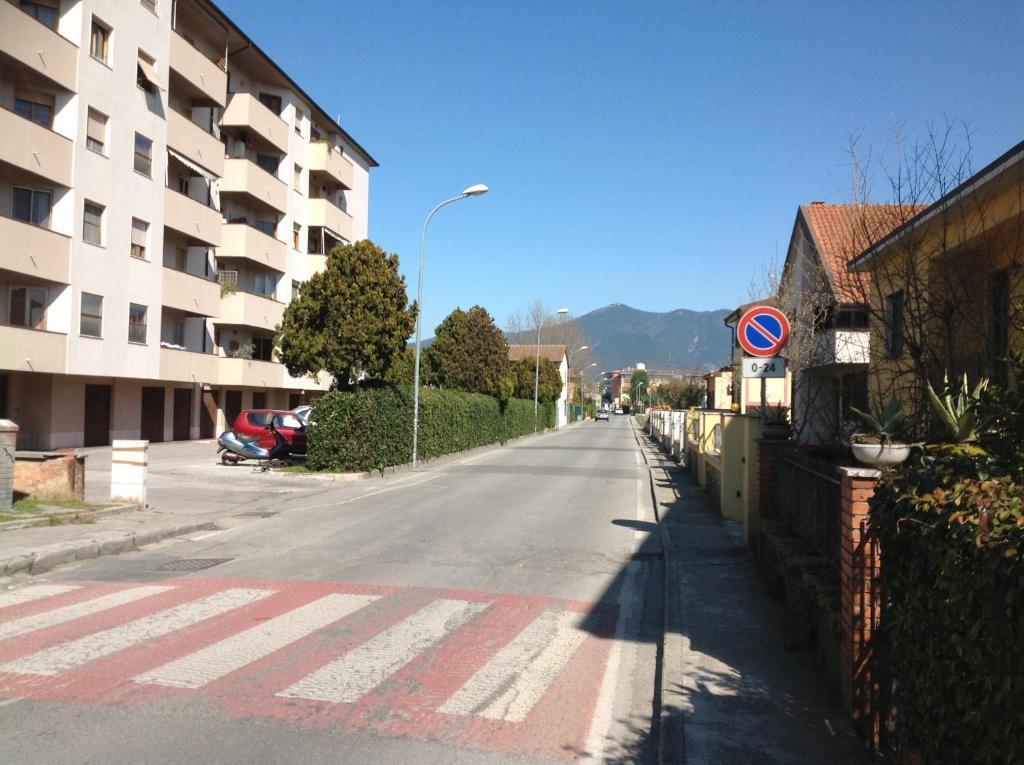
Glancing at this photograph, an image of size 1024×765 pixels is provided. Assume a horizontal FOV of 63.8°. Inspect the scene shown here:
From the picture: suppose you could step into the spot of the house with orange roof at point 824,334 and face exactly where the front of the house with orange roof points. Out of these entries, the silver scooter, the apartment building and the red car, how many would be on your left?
0

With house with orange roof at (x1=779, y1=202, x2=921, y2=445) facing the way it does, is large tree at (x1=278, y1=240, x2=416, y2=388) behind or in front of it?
in front

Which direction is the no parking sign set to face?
toward the camera

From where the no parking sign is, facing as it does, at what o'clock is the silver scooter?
The silver scooter is roughly at 4 o'clock from the no parking sign.

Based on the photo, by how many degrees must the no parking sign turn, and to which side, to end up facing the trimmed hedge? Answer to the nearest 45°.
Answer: approximately 135° to its right

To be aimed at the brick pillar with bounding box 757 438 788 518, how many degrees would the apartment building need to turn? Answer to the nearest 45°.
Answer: approximately 45° to its right

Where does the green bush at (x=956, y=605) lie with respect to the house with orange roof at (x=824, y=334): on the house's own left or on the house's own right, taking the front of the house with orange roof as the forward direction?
on the house's own left

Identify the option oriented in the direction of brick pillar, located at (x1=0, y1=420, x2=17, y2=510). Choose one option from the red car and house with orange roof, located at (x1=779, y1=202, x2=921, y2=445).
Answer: the house with orange roof

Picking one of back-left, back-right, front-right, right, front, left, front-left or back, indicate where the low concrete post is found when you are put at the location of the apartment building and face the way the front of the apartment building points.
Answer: front-right

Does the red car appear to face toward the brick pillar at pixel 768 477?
no

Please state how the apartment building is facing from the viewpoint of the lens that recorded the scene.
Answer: facing the viewer and to the right of the viewer
